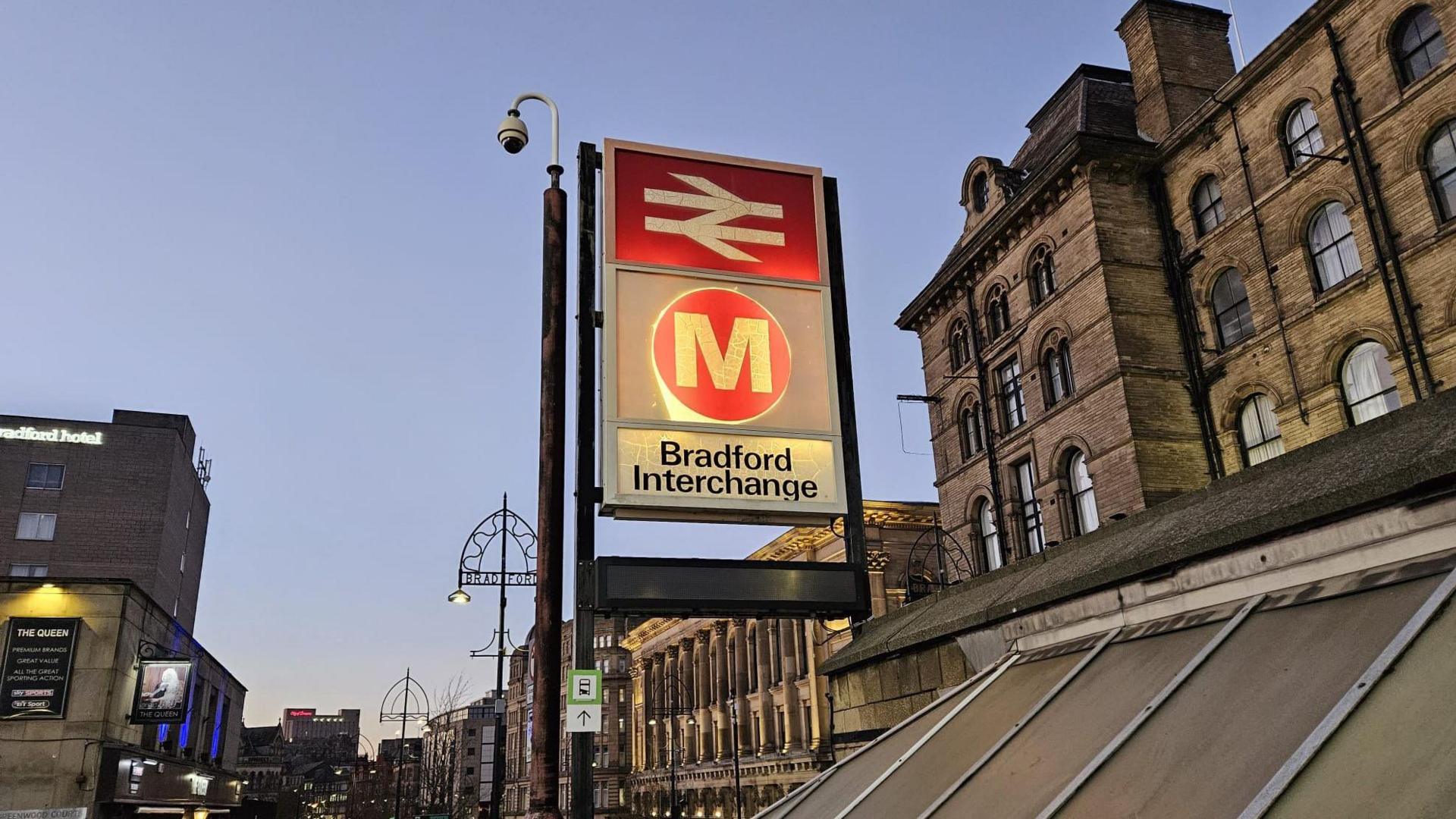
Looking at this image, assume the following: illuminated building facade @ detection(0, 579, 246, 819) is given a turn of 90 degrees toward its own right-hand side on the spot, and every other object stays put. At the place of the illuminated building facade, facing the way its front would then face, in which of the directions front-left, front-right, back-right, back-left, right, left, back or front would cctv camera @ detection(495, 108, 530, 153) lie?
front-left

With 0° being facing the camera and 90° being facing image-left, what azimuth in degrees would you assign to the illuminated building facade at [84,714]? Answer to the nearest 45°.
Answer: approximately 315°

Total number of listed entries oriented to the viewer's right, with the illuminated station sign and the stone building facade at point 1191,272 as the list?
0

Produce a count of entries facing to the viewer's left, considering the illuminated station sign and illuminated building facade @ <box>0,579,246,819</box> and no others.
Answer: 0

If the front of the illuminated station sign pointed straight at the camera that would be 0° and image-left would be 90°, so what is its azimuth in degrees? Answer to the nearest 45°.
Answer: approximately 0°

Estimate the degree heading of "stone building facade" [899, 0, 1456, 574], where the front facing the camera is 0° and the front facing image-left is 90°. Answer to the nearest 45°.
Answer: approximately 45°

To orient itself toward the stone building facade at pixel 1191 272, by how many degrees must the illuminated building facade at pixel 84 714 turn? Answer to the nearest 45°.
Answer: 0° — it already faces it

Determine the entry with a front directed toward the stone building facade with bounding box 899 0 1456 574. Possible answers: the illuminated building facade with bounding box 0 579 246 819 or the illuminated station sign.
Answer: the illuminated building facade

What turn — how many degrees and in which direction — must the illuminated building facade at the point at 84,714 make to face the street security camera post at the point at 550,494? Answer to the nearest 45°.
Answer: approximately 45° to its right

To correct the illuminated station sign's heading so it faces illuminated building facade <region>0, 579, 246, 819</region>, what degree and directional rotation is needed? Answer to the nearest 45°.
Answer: approximately 135° to its right

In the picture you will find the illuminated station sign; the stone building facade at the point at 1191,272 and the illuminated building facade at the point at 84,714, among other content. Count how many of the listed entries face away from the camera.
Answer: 0

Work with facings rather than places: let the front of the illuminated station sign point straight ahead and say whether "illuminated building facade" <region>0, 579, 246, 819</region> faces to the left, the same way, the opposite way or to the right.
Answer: to the left

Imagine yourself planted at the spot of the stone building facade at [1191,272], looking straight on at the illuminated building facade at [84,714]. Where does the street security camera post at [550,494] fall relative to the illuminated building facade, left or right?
left

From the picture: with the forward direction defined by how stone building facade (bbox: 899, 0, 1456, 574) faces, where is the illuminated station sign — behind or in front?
in front

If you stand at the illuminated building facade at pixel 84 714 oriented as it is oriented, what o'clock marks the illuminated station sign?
The illuminated station sign is roughly at 1 o'clock from the illuminated building facade.

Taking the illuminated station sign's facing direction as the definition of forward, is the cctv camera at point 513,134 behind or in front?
in front

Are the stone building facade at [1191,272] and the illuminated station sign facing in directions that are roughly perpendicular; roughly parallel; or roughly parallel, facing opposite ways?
roughly perpendicular
